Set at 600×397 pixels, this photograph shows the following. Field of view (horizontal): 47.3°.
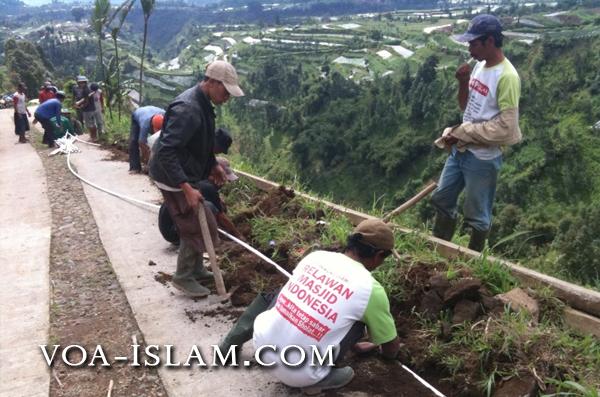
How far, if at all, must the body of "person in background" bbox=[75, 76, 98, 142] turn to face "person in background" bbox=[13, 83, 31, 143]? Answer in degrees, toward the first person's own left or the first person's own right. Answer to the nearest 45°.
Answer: approximately 90° to the first person's own right

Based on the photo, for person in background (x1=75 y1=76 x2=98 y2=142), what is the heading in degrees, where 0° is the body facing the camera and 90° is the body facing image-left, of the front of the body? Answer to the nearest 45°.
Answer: approximately 45°

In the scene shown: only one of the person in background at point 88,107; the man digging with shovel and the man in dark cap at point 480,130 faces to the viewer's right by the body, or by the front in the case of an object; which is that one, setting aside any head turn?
the man digging with shovel

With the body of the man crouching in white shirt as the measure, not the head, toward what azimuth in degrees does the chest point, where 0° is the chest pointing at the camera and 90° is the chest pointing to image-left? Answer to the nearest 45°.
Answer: approximately 225°

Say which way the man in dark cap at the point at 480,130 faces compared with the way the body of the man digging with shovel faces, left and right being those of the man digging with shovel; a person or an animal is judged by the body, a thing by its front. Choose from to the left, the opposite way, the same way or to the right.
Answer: the opposite way

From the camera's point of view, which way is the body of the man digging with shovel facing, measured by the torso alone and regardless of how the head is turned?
to the viewer's right

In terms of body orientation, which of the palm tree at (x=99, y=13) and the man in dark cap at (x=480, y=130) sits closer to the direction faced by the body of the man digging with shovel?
the man in dark cap

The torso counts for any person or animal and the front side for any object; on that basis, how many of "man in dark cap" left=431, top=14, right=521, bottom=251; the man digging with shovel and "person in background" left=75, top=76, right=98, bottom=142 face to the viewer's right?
1

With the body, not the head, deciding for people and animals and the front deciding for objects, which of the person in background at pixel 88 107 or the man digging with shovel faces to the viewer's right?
the man digging with shovel

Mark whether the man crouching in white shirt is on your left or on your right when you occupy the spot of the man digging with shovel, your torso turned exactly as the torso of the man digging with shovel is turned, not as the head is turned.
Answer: on your right

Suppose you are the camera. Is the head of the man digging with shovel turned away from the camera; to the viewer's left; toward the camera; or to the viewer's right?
to the viewer's right

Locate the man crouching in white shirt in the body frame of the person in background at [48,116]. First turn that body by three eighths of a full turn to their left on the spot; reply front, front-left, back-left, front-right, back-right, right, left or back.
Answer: back-left
